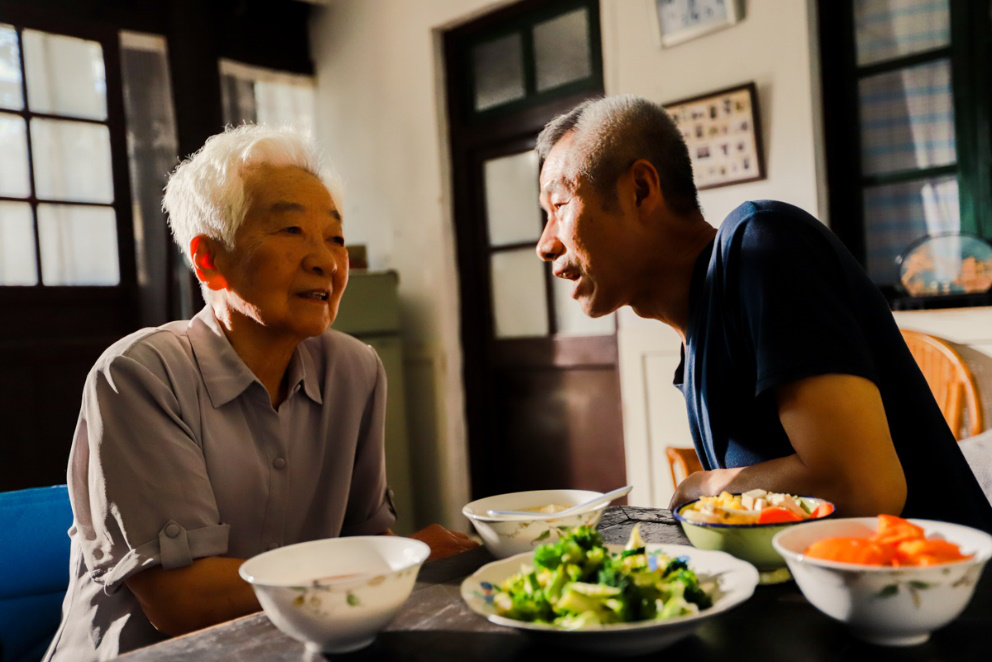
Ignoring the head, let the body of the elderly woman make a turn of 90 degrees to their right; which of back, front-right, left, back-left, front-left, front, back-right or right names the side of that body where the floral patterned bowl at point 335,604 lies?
front-left

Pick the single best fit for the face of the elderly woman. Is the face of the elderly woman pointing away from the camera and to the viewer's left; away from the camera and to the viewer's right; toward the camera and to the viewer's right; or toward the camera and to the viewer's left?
toward the camera and to the viewer's right

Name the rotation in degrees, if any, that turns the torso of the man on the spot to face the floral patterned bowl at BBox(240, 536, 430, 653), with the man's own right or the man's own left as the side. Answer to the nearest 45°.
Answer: approximately 45° to the man's own left

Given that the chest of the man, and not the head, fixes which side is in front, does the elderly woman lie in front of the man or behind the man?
in front

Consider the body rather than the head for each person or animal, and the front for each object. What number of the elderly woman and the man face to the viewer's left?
1

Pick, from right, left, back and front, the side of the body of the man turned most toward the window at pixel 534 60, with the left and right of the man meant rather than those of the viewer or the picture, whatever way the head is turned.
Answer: right

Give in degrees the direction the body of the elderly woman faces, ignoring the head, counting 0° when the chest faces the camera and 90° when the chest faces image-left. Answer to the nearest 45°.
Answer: approximately 315°

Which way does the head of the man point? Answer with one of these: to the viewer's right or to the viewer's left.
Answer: to the viewer's left

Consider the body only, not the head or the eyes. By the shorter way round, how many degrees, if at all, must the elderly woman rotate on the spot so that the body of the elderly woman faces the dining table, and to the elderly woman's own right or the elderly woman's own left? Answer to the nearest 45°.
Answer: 0° — they already face it

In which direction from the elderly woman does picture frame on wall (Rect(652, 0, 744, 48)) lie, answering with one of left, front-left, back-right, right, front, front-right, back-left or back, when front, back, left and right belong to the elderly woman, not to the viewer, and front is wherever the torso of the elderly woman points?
left

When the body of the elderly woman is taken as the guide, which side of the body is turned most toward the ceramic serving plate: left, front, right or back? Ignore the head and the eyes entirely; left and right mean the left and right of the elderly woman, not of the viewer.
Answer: front

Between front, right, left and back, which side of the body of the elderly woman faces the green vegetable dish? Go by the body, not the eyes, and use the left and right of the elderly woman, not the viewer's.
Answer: front

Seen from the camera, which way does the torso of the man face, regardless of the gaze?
to the viewer's left
